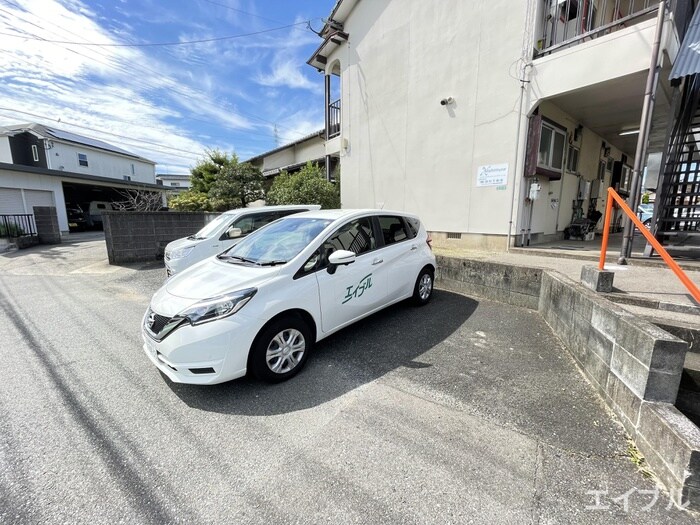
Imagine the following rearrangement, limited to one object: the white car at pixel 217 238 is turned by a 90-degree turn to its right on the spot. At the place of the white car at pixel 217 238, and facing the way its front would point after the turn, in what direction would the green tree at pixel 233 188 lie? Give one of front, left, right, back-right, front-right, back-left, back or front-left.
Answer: front-right

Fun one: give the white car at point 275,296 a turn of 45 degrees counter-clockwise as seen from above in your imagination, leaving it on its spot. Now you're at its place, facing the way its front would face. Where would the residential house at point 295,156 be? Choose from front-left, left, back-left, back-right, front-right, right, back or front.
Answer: back

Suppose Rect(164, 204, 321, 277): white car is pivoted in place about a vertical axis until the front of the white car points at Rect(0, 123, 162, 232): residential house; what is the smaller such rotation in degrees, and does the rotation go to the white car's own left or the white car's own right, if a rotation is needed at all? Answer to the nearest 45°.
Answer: approximately 90° to the white car's own right

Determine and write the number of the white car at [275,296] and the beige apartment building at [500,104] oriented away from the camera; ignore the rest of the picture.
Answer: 0

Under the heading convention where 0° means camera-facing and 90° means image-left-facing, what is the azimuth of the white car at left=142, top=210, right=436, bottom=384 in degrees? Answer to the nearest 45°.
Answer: approximately 45°

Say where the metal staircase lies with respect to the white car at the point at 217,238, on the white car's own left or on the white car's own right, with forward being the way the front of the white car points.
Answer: on the white car's own left

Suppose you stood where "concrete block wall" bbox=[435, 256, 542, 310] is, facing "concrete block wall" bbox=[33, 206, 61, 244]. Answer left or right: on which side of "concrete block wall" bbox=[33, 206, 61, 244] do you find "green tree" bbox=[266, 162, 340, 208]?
right

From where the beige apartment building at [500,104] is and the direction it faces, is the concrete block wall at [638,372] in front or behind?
in front

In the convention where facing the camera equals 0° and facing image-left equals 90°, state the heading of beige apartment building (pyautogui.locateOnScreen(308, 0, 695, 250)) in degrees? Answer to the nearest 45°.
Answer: approximately 315°

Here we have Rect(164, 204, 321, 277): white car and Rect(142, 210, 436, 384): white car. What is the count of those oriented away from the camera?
0

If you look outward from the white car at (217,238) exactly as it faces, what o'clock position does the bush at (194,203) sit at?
The bush is roughly at 4 o'clock from the white car.
